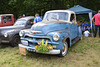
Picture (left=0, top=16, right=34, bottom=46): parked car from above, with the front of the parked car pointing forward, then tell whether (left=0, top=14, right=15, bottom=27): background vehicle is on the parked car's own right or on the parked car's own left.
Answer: on the parked car's own right

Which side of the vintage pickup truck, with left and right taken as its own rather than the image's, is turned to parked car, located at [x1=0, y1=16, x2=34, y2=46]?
right

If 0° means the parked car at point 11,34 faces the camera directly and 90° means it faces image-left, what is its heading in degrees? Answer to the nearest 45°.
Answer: approximately 45°

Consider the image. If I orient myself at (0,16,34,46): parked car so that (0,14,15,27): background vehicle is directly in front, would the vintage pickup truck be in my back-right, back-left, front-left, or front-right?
back-right

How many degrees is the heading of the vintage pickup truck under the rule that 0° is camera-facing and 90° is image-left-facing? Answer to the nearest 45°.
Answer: approximately 45°

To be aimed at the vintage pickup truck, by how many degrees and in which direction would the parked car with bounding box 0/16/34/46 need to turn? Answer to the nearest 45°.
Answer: approximately 90° to its left

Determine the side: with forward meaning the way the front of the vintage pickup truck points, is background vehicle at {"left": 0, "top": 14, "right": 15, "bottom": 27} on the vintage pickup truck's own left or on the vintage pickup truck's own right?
on the vintage pickup truck's own right
